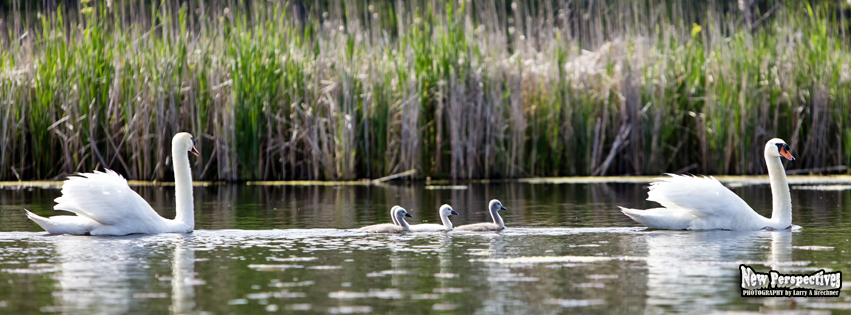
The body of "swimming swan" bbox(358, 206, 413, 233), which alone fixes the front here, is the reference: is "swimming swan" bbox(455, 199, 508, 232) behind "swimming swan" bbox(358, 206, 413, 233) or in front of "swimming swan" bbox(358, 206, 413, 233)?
in front

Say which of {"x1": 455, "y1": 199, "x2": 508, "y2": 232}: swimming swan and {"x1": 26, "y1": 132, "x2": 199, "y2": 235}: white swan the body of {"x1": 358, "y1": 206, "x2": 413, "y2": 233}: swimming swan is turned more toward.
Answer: the swimming swan

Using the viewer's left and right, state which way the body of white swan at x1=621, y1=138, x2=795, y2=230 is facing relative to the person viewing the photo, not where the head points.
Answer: facing to the right of the viewer

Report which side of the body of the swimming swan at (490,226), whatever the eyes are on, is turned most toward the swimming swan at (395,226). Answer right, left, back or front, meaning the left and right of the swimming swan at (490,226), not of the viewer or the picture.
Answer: back

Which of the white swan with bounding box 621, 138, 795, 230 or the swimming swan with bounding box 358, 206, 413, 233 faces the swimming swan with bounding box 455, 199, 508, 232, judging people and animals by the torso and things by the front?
the swimming swan with bounding box 358, 206, 413, 233

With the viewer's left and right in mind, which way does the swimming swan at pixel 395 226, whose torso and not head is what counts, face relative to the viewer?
facing to the right of the viewer

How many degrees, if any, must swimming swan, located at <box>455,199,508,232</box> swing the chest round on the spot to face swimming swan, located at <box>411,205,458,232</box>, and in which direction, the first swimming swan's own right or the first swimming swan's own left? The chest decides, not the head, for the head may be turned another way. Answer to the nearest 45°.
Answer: approximately 180°

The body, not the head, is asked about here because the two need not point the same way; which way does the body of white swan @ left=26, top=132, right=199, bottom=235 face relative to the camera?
to the viewer's right

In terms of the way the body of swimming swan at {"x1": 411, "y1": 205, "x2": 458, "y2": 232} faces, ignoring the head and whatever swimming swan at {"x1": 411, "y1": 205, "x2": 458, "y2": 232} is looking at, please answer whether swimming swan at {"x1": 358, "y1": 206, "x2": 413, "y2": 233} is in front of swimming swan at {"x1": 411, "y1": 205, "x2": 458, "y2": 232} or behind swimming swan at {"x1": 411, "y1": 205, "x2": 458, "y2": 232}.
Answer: behind

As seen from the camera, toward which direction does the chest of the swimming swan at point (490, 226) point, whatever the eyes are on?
to the viewer's right

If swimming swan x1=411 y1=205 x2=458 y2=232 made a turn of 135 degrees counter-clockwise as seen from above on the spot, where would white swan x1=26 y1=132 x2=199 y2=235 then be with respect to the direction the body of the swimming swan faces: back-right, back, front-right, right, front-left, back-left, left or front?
front-left

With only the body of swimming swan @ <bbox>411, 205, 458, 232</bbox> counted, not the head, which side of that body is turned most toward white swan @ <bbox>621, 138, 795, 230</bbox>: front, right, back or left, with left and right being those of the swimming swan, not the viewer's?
front

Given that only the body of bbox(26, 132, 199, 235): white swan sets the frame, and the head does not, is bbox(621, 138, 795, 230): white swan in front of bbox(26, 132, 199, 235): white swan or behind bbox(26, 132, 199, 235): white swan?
in front

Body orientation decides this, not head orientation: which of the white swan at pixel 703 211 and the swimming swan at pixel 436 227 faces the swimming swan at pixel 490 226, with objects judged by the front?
the swimming swan at pixel 436 227

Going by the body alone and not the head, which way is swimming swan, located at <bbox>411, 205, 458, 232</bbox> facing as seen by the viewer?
to the viewer's right

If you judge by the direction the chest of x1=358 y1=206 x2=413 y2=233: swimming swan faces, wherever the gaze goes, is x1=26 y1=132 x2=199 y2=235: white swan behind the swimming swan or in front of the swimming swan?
behind
